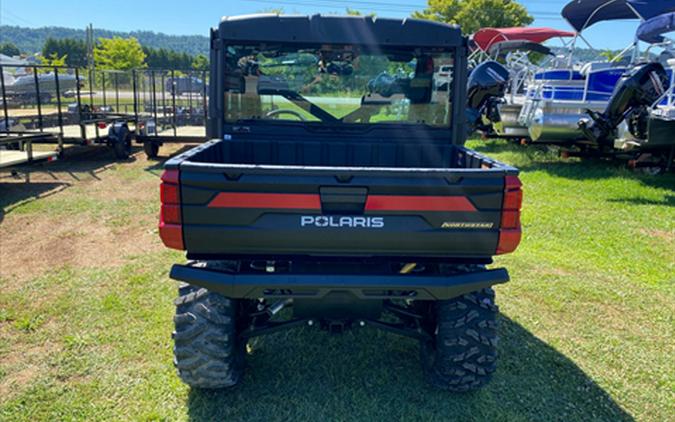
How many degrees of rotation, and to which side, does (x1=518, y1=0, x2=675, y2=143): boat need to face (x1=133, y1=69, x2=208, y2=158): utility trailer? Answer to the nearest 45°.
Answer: approximately 135° to its left

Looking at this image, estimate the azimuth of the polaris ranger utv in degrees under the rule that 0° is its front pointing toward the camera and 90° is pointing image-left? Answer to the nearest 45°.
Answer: approximately 180°

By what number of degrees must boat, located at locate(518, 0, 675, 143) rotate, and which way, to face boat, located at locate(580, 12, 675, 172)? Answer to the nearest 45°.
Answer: approximately 90° to its right

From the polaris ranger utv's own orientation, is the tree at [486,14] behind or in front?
in front

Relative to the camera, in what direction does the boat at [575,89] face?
facing away from the viewer and to the right of the viewer

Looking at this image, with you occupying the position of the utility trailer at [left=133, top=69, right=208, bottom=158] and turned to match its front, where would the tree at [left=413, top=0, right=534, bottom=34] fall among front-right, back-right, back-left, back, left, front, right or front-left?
front-right

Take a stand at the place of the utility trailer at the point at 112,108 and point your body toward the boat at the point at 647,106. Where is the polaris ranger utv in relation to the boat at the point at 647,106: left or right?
right

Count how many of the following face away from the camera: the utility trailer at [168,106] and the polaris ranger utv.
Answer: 2

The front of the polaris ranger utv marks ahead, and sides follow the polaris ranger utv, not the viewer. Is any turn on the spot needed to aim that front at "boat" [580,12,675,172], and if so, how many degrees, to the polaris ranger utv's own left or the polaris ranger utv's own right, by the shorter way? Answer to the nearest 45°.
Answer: approximately 45° to the polaris ranger utv's own right
